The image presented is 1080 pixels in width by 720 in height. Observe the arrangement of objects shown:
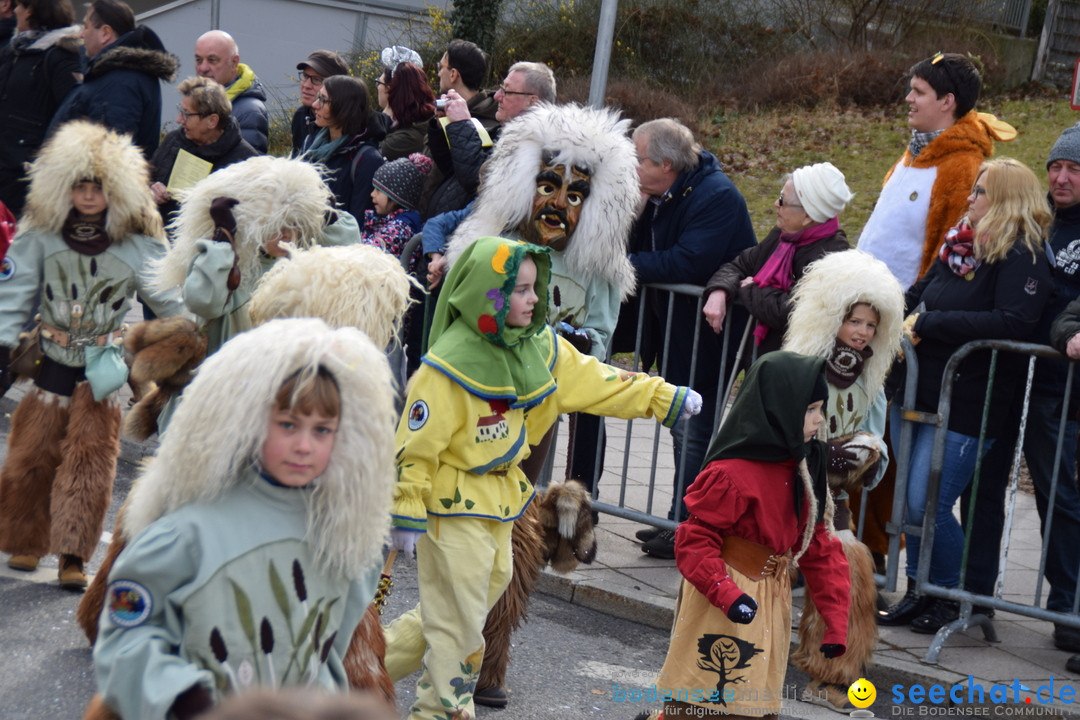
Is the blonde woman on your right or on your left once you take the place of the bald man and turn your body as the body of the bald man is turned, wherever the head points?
on your left

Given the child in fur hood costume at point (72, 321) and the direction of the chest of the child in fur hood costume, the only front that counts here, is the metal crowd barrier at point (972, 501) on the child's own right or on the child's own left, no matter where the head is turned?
on the child's own left

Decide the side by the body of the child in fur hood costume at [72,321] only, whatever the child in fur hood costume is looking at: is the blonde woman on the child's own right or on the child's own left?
on the child's own left

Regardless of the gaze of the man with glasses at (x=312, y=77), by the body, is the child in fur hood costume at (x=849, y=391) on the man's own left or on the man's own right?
on the man's own left

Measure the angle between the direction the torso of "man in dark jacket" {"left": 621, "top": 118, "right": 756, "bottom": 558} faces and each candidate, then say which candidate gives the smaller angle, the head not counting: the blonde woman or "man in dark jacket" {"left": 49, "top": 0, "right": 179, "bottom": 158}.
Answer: the man in dark jacket

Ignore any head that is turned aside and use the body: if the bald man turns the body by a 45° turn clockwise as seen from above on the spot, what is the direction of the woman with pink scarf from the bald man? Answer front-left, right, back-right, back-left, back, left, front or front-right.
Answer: back-left

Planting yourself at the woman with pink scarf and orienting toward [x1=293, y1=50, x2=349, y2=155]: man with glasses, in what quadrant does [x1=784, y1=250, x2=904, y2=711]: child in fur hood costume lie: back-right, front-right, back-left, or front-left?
back-left

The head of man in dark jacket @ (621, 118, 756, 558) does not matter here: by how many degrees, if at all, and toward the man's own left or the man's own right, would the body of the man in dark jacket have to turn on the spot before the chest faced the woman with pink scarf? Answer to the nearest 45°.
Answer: approximately 135° to the man's own left

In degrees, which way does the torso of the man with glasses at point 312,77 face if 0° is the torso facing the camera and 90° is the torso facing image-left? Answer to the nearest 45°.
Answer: approximately 45°

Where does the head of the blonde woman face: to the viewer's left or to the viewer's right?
to the viewer's left

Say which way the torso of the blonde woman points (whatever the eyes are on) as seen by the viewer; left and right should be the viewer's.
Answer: facing to the left of the viewer

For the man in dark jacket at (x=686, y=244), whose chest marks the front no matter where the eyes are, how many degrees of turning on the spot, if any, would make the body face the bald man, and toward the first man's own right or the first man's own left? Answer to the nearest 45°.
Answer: approximately 45° to the first man's own right
